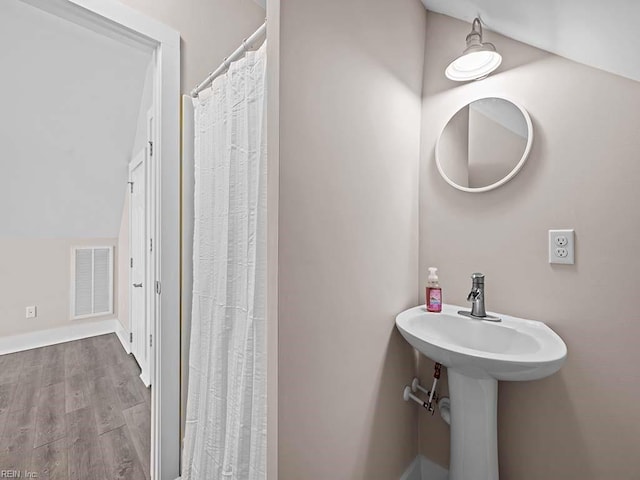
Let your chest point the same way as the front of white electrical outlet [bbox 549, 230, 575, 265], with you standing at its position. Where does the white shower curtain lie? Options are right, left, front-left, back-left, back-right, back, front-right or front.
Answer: front-right

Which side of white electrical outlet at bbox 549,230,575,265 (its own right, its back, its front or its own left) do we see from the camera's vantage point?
front

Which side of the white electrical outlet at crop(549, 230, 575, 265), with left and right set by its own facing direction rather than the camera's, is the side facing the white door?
right

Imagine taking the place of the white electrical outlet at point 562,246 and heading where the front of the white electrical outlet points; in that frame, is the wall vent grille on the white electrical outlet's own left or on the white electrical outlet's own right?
on the white electrical outlet's own right
